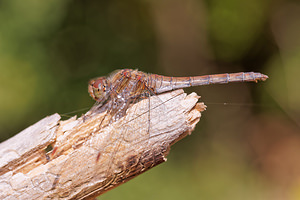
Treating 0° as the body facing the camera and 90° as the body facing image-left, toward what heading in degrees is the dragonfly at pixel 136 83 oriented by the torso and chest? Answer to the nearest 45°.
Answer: approximately 90°
